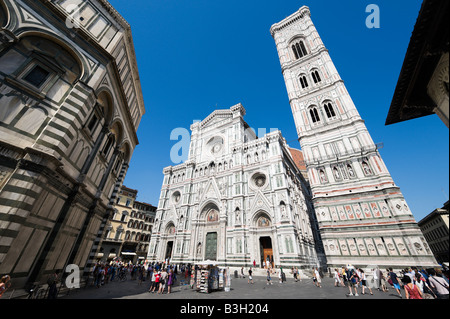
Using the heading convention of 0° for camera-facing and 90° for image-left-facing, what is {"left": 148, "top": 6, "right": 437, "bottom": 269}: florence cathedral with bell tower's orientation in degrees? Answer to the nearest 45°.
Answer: approximately 45°
